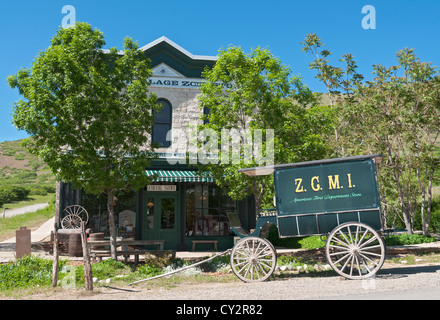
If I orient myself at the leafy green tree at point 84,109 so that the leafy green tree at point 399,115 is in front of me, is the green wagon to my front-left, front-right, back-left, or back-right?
front-right

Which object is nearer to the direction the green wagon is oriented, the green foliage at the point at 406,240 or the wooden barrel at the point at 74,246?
the wooden barrel

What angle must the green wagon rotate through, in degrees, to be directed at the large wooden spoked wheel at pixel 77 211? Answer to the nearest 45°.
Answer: approximately 45° to its right

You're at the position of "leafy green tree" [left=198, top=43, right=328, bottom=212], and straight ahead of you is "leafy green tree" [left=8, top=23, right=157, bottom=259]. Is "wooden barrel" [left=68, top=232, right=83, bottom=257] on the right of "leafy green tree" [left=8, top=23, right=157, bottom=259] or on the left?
right

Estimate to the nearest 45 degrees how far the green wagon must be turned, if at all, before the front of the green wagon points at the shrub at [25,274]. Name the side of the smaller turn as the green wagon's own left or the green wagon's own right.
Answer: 0° — it already faces it

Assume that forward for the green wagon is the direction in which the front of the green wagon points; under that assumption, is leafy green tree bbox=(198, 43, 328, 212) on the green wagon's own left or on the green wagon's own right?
on the green wagon's own right

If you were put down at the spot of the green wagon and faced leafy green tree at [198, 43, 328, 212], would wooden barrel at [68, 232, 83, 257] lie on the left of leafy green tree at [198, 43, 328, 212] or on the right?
left

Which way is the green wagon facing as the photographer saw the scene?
facing to the left of the viewer

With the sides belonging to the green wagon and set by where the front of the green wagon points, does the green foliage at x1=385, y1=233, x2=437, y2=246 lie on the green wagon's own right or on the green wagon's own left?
on the green wagon's own right

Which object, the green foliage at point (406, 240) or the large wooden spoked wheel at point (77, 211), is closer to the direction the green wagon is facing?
the large wooden spoked wheel

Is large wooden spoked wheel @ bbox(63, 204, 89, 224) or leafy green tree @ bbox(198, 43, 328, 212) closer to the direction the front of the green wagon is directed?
the large wooden spoked wheel

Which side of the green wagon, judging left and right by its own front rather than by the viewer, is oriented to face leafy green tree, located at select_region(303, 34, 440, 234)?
right

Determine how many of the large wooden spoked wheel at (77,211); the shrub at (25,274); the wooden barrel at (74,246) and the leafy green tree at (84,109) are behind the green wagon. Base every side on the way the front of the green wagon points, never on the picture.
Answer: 0
